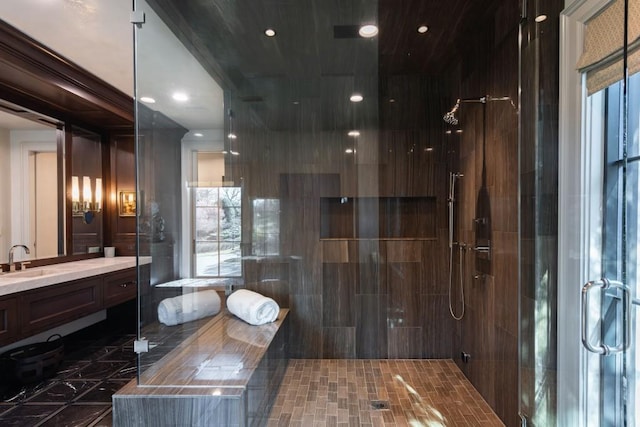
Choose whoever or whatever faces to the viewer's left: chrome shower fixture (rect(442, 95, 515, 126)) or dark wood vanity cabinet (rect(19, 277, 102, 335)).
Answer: the chrome shower fixture

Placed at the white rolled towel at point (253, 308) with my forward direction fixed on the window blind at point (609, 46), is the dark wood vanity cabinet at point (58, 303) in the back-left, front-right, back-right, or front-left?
back-right

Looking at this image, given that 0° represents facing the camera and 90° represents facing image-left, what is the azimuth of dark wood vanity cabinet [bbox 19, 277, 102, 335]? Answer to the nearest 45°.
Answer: approximately 315°

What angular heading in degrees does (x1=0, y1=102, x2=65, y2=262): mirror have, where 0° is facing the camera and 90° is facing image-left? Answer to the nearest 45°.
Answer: approximately 315°

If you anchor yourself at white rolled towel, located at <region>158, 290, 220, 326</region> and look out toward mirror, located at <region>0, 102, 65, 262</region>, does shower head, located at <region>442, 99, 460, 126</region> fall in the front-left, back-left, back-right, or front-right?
back-right

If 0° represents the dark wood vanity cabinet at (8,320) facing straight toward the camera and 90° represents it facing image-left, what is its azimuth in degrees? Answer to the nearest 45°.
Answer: approximately 315°
